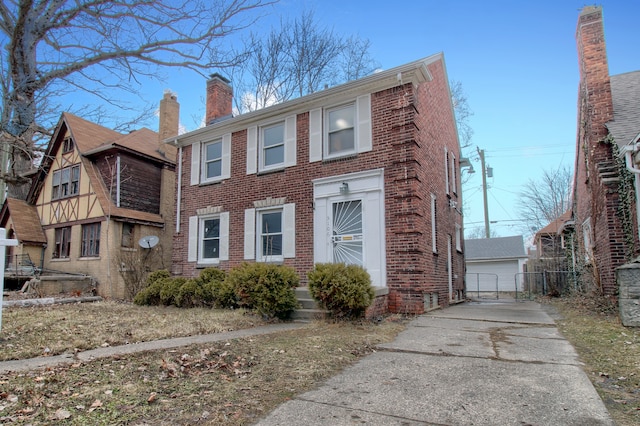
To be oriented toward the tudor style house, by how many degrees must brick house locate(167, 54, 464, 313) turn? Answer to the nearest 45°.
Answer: approximately 90° to its right

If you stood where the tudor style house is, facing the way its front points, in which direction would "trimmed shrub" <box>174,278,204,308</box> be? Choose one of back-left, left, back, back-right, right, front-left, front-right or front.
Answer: front-left

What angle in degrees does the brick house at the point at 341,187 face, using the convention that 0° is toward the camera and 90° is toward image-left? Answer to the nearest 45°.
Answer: approximately 45°

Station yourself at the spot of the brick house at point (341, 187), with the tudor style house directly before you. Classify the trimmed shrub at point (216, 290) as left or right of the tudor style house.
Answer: left

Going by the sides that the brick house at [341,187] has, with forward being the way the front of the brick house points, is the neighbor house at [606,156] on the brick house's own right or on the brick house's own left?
on the brick house's own left

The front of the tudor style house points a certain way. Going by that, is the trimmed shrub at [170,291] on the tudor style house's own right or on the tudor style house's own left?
on the tudor style house's own left

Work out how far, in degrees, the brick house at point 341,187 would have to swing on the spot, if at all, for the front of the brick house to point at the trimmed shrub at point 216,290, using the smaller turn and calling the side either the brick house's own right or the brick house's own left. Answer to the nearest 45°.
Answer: approximately 45° to the brick house's own right

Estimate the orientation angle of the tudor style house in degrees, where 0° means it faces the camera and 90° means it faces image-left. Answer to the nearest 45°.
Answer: approximately 45°
